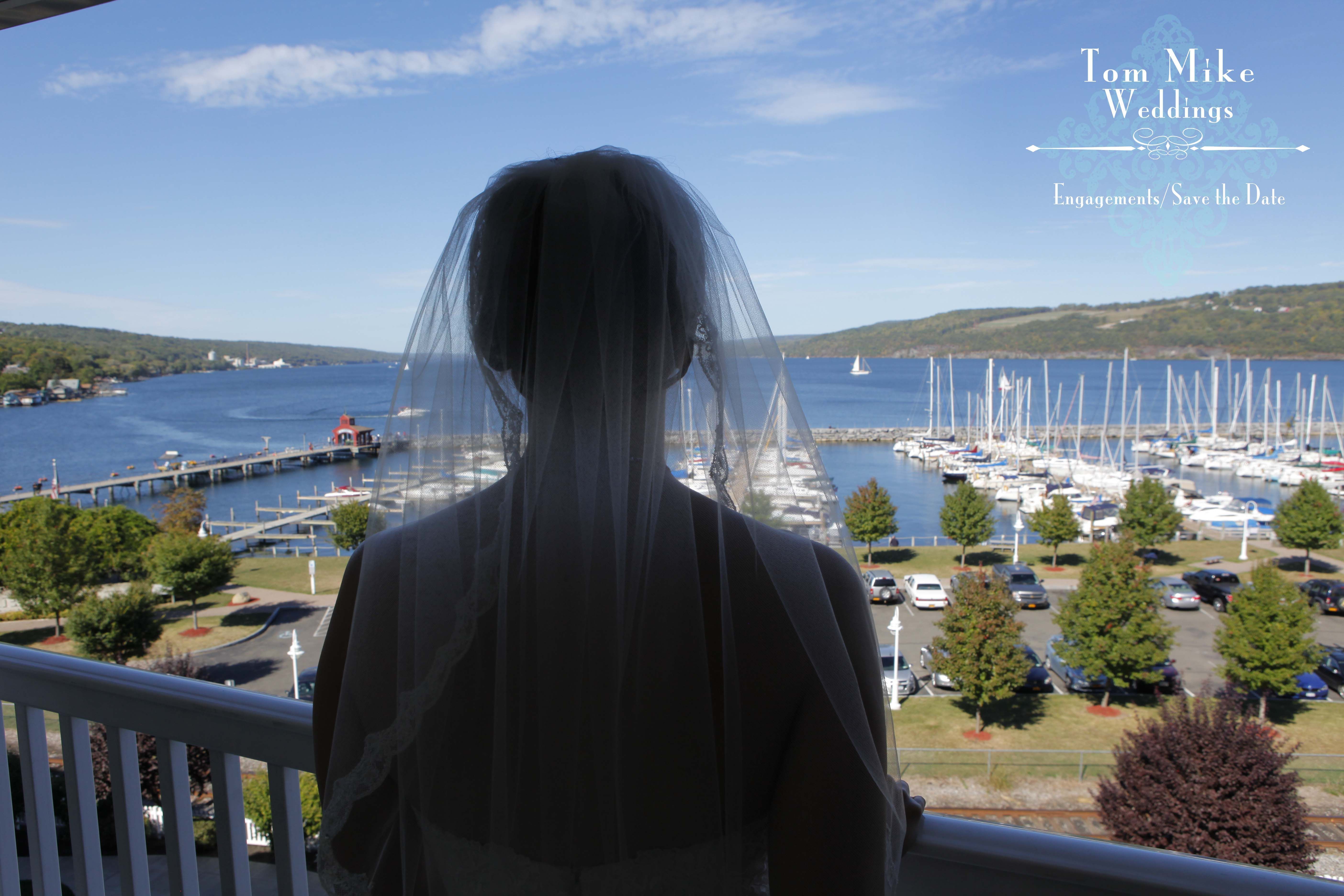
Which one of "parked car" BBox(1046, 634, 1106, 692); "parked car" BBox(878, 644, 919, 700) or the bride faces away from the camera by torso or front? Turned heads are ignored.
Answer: the bride

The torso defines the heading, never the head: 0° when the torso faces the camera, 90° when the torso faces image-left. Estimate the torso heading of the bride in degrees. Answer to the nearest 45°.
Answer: approximately 180°

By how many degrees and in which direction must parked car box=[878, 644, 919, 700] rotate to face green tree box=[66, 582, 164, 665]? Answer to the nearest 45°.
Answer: approximately 45° to its right

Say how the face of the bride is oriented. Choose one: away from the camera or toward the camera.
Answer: away from the camera

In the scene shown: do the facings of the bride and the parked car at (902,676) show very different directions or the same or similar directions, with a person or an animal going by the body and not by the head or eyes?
very different directions

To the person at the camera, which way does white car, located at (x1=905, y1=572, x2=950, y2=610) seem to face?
facing away from the viewer and to the left of the viewer

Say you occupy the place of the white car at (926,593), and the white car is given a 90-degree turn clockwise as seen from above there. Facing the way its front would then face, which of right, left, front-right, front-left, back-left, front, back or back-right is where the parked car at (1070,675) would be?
right

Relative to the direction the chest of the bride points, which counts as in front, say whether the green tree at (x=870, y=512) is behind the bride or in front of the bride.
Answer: in front

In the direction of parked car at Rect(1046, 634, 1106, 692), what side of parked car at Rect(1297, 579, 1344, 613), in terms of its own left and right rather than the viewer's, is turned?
left

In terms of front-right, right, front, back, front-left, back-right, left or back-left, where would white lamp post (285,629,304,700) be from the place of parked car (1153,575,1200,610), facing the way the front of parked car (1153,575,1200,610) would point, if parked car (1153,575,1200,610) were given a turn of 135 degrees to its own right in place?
back-right
